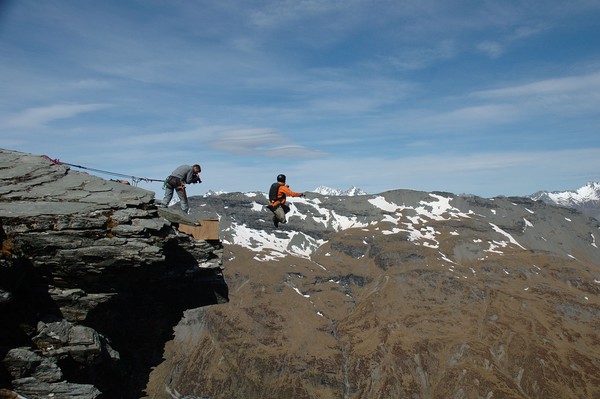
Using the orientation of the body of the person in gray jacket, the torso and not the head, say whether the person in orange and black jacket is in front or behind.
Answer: in front

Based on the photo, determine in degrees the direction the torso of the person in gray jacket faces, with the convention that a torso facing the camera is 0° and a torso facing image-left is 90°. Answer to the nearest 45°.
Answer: approximately 270°
